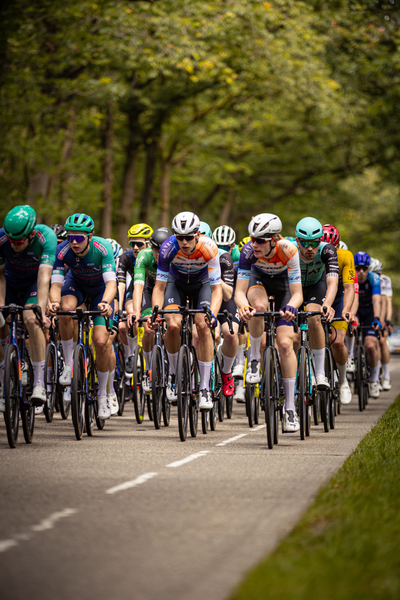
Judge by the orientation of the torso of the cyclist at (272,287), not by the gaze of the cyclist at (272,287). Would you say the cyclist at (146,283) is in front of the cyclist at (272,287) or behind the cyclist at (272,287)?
behind

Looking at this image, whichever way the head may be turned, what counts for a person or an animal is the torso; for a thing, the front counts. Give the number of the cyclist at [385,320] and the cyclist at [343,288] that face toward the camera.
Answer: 2

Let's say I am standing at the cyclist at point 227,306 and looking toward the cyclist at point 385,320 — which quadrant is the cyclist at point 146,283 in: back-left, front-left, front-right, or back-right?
back-left

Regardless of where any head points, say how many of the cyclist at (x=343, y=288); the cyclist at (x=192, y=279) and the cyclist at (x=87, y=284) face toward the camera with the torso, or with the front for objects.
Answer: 3

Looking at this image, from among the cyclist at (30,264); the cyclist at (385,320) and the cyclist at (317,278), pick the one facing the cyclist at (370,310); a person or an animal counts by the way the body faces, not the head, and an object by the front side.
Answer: the cyclist at (385,320)

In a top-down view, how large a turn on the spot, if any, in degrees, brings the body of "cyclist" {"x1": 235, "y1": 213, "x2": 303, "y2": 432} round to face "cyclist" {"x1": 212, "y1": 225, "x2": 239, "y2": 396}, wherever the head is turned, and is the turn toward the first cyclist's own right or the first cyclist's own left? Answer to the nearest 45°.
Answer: approximately 180°

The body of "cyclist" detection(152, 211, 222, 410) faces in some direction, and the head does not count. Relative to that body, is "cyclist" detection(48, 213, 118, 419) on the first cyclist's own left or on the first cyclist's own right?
on the first cyclist's own right

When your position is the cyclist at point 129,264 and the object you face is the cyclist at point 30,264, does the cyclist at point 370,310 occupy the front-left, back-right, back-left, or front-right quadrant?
back-left
